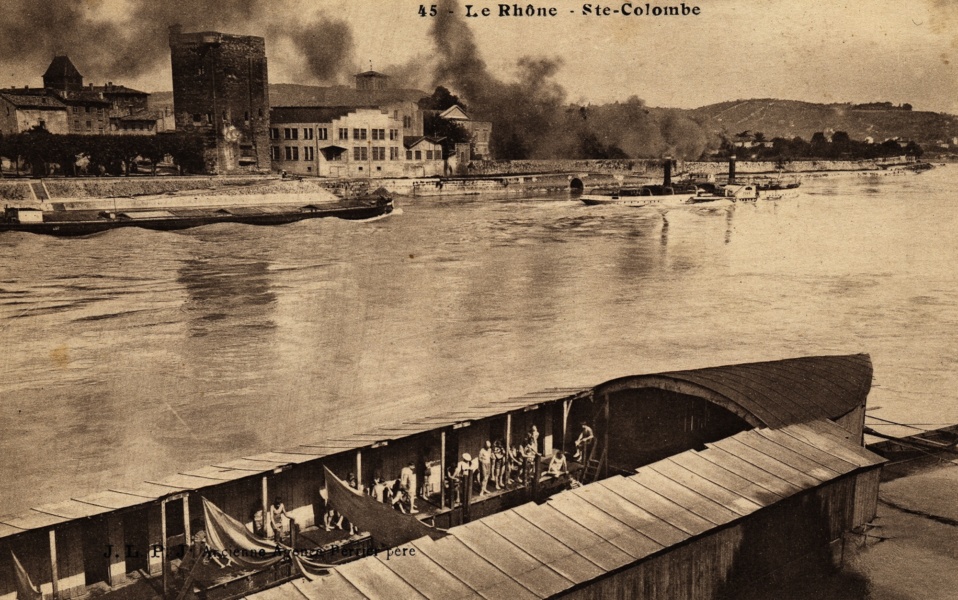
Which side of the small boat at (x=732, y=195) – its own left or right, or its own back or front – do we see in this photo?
left

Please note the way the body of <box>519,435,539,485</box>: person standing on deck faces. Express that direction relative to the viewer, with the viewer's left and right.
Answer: facing the viewer

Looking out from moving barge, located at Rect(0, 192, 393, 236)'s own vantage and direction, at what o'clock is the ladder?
The ladder is roughly at 2 o'clock from the moving barge.

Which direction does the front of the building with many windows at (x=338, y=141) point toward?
toward the camera

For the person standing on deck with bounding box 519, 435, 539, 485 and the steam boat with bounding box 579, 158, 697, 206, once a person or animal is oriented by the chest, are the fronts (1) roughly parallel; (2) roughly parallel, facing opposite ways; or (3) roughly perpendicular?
roughly perpendicular

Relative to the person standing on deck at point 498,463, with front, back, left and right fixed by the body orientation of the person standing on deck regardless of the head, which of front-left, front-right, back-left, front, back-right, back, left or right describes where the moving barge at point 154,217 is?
back-right

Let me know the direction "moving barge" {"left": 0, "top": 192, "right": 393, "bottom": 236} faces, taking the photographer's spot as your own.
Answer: facing to the right of the viewer

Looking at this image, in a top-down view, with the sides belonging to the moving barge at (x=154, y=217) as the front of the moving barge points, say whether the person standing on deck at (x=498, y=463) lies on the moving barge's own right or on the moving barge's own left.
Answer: on the moving barge's own right

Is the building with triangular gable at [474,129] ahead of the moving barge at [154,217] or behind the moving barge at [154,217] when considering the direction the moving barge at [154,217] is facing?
ahead
